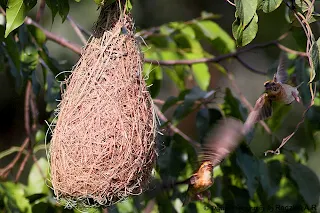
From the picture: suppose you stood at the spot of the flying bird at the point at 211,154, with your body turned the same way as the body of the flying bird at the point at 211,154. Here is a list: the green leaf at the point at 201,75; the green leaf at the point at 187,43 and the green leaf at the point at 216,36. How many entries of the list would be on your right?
3

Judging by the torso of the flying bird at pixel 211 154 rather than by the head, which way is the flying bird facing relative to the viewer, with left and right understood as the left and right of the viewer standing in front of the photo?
facing to the left of the viewer

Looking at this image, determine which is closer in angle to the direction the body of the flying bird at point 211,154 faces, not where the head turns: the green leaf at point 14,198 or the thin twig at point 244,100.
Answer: the green leaf
